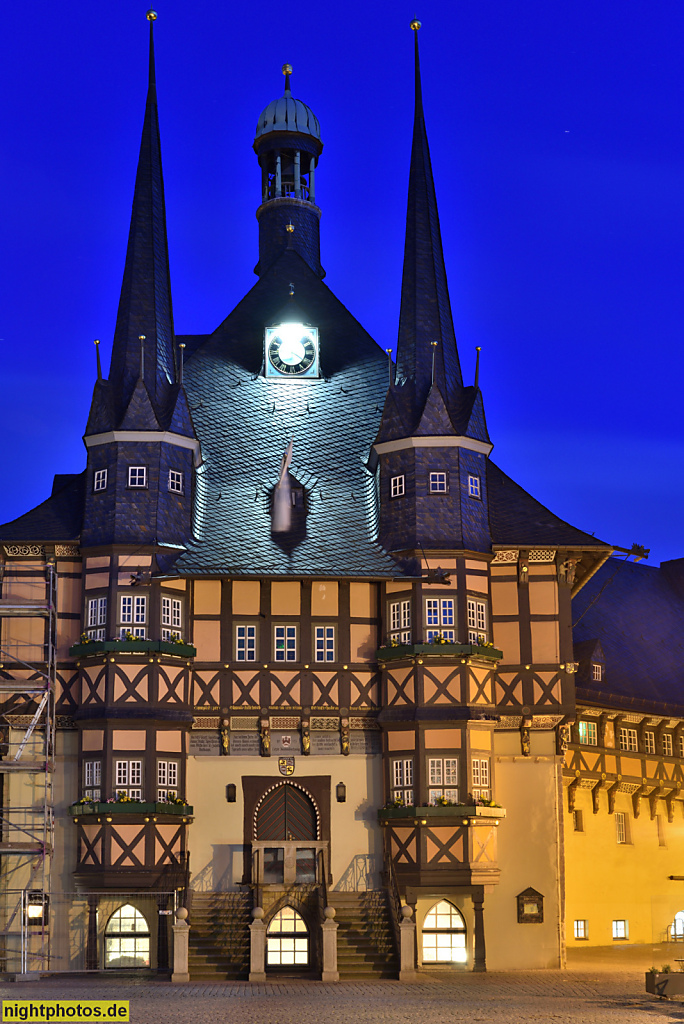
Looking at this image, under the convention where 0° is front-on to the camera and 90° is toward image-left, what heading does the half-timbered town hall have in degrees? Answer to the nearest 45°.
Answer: approximately 0°

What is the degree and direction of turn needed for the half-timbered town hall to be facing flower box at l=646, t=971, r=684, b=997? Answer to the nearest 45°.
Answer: approximately 45° to its left
